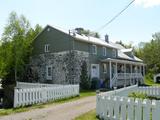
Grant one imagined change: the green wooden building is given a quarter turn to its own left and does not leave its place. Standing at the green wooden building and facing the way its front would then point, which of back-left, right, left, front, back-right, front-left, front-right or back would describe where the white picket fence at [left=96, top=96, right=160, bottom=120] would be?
back-right

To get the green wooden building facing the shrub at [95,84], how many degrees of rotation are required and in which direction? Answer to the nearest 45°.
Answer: approximately 45° to its left

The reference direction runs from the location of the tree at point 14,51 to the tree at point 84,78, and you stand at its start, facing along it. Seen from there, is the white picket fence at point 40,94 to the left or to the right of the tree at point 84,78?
right

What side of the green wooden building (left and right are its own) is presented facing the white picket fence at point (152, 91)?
front

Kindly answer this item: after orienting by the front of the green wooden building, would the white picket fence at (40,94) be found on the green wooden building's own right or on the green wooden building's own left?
on the green wooden building's own right

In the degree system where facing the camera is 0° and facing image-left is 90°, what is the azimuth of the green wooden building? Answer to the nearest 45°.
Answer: approximately 315°

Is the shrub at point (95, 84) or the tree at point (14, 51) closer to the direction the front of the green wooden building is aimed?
the shrub

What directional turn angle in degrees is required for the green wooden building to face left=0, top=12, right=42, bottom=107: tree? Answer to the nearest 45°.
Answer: approximately 135° to its right

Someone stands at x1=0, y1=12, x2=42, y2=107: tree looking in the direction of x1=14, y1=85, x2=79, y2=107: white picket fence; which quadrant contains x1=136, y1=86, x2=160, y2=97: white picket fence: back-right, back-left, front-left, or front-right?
front-left
